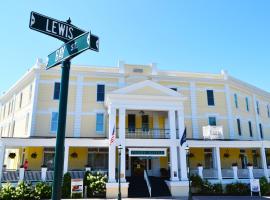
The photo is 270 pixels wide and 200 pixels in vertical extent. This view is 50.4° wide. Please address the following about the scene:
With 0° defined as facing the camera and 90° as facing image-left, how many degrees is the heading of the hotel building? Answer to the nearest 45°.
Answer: approximately 0°

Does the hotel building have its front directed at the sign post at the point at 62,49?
yes

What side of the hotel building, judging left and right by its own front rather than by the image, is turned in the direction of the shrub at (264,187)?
left

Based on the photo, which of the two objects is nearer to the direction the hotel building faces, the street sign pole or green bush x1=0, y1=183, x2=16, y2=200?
the street sign pole

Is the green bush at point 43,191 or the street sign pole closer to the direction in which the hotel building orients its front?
the street sign pole

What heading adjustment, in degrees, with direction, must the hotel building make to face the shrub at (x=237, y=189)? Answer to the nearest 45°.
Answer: approximately 90° to its left

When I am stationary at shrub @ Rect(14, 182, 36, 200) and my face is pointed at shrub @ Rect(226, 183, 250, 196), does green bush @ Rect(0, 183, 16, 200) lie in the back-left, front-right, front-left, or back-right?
back-right

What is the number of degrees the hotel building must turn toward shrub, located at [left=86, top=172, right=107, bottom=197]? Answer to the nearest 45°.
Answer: approximately 45° to its right

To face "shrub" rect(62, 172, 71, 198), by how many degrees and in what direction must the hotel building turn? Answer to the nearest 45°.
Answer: approximately 45° to its right

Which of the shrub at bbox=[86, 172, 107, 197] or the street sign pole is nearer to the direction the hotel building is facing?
the street sign pole

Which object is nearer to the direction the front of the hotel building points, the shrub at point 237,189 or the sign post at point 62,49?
the sign post

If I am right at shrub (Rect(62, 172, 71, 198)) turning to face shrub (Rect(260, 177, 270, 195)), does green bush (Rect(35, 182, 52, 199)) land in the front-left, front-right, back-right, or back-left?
back-right

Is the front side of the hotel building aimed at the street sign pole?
yes

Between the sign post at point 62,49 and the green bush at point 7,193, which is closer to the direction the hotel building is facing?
the sign post
